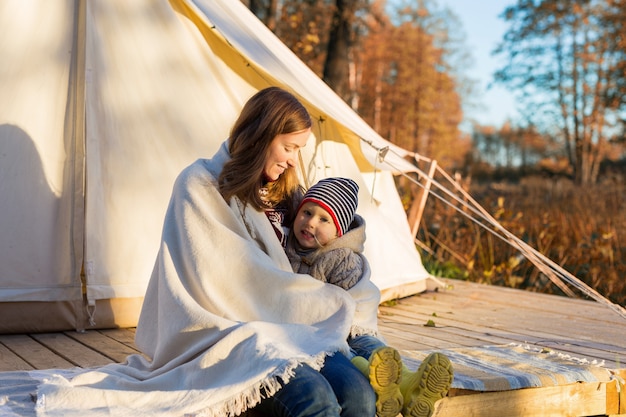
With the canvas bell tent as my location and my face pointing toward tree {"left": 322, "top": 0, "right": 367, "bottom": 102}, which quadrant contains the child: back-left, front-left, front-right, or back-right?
back-right

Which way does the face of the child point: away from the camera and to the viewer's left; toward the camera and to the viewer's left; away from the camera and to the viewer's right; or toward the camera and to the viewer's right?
toward the camera and to the viewer's left

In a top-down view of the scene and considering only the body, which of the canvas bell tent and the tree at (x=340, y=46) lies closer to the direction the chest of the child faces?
the canvas bell tent

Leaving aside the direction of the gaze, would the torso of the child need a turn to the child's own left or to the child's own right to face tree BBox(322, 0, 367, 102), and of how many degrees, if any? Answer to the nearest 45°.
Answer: approximately 135° to the child's own right

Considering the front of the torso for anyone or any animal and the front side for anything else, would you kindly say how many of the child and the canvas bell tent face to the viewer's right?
0
